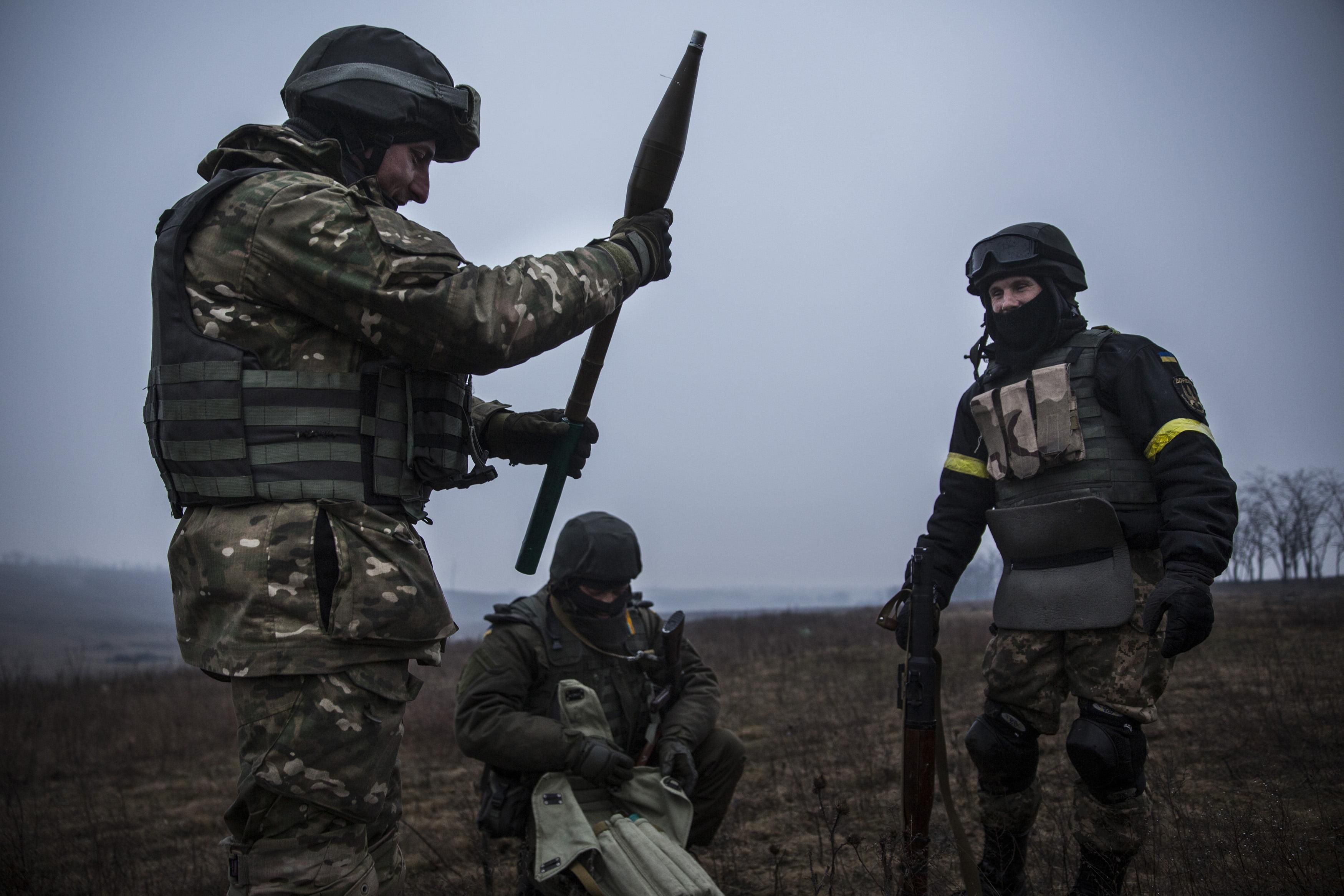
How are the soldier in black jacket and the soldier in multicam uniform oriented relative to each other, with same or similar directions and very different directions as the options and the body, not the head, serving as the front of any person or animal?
very different directions

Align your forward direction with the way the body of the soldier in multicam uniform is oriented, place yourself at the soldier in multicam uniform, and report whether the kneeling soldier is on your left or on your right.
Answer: on your left

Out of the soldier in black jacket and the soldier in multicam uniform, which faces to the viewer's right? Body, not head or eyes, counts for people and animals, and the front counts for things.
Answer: the soldier in multicam uniform

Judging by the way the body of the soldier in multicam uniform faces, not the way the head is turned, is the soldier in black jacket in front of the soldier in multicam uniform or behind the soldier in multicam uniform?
in front

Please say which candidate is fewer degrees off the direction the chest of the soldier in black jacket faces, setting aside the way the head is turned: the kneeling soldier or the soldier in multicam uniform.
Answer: the soldier in multicam uniform

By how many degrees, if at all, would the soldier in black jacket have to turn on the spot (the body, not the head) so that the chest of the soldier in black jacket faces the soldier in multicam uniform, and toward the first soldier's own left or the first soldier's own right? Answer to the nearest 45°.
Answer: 0° — they already face them

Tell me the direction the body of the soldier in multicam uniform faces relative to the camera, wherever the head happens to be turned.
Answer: to the viewer's right

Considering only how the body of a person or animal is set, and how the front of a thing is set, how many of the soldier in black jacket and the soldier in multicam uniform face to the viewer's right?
1

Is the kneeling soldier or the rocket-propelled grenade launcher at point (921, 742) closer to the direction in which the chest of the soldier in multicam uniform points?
the rocket-propelled grenade launcher

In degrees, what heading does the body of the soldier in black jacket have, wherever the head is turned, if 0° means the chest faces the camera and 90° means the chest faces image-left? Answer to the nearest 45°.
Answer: approximately 45°

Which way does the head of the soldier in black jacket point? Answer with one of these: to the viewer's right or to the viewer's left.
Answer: to the viewer's left

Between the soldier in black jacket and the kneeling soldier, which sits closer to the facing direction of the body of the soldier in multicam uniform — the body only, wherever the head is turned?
the soldier in black jacket

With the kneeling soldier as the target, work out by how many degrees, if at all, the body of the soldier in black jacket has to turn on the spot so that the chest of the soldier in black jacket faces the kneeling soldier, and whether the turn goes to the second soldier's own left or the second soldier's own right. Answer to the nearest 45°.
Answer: approximately 45° to the second soldier's own right
